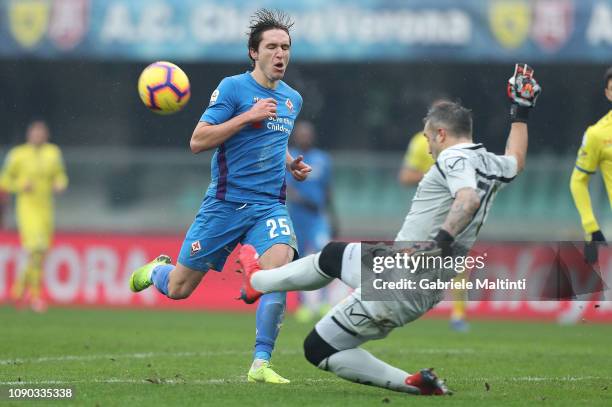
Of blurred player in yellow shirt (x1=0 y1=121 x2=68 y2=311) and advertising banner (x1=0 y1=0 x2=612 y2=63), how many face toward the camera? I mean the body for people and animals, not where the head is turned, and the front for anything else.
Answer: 2

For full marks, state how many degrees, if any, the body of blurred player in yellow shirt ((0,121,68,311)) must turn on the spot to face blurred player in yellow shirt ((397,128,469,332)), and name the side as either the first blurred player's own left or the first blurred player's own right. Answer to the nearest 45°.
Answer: approximately 45° to the first blurred player's own left

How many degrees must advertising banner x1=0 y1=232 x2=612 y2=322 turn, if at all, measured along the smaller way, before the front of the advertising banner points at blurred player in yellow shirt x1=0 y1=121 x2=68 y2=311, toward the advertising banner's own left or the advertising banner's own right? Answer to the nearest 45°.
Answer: approximately 45° to the advertising banner's own right

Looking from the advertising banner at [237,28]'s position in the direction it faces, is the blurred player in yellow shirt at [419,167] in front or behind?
in front

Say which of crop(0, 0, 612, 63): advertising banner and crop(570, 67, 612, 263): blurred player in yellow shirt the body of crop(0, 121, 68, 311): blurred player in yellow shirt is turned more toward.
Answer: the blurred player in yellow shirt

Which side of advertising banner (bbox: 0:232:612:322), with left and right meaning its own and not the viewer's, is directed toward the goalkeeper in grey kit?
front

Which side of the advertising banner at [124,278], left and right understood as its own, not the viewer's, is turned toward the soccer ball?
front

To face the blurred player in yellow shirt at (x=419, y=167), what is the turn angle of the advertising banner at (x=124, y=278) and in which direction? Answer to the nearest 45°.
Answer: approximately 45° to its left

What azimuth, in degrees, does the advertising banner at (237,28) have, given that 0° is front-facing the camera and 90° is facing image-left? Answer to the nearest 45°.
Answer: approximately 0°

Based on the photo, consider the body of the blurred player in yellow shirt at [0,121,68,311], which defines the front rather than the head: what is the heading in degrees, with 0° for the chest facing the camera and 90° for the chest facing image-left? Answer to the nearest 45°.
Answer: approximately 0°
